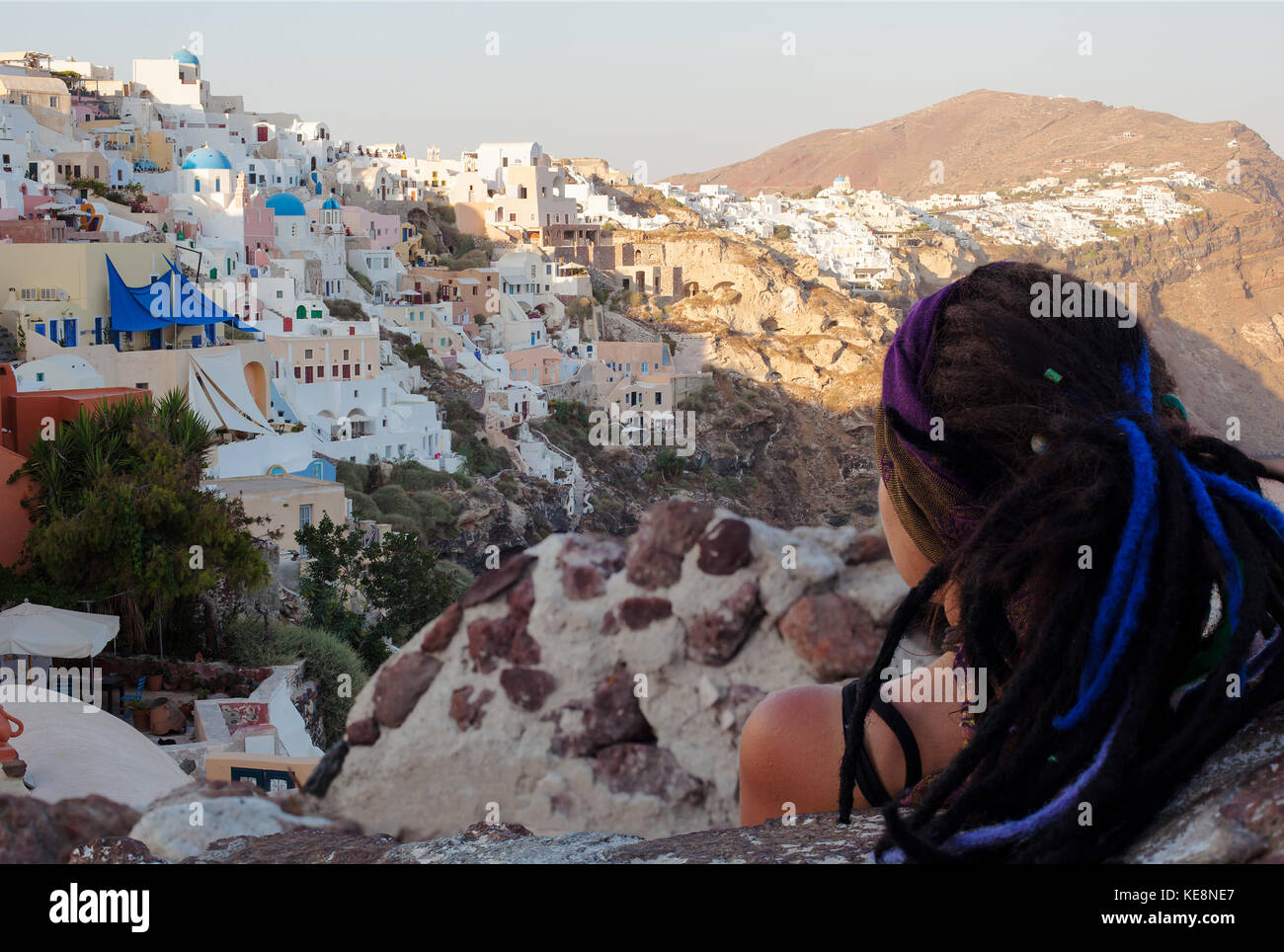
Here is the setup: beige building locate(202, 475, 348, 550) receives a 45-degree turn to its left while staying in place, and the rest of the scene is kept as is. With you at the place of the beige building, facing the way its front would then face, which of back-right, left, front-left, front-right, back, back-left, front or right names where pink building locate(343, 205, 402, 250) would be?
left

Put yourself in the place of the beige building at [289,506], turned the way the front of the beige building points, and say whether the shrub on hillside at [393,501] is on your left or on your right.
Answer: on your left

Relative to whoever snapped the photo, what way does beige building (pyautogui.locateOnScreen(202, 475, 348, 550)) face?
facing the viewer and to the right of the viewer

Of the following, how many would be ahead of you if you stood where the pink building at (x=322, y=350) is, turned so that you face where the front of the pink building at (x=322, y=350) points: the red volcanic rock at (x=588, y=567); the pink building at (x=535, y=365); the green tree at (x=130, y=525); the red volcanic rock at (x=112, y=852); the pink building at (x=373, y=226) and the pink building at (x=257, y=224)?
3

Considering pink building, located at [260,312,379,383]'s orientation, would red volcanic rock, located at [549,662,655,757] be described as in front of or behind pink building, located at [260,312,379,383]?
in front

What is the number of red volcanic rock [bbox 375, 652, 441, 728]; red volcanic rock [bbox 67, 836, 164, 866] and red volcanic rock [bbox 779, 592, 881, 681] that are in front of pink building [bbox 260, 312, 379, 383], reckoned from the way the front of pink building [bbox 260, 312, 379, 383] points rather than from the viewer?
3

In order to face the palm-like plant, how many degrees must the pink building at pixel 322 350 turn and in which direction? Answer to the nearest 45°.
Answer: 0° — it already faces it

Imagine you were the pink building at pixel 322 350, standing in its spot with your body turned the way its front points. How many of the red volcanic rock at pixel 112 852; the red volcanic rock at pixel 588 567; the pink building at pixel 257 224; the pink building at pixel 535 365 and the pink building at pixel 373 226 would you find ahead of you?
2

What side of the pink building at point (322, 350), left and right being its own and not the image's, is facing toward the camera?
front

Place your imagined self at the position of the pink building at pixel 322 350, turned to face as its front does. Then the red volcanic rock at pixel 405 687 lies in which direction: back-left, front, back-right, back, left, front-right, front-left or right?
front

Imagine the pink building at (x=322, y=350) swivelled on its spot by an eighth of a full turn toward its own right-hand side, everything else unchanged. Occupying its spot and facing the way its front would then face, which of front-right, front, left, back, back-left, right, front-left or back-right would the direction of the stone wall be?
front-left

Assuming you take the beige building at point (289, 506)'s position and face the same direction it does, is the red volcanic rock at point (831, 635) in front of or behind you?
in front

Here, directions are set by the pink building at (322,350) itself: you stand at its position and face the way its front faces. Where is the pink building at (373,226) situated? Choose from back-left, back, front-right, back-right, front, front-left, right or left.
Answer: back

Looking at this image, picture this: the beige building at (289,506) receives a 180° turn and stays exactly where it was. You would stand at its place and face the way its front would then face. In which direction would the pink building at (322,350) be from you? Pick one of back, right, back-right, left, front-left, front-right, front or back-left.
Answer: front-right

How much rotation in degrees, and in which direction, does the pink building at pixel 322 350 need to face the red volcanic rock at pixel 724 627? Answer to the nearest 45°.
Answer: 0° — it already faces it
